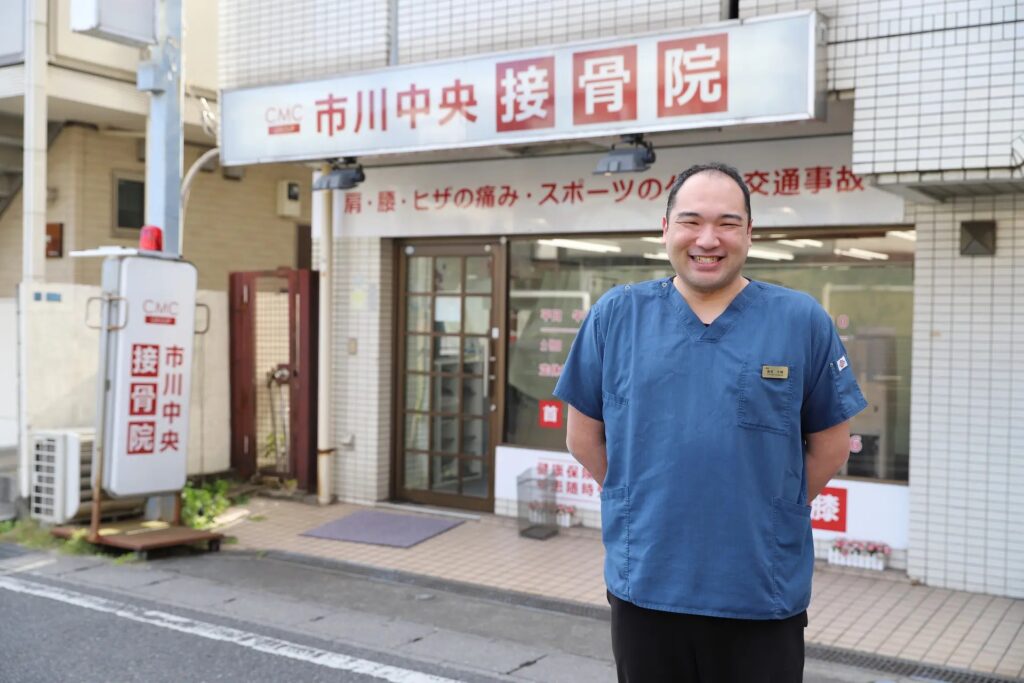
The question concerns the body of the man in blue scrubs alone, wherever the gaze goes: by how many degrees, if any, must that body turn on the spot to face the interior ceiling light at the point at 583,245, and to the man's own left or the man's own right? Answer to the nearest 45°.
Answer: approximately 180°

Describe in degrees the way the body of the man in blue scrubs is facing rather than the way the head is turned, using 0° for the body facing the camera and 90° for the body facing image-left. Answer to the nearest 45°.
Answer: approximately 0°

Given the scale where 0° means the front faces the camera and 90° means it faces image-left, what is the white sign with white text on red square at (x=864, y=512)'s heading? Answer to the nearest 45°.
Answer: approximately 0°

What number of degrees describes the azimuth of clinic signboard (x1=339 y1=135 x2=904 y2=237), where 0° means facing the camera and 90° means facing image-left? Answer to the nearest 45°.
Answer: approximately 45°

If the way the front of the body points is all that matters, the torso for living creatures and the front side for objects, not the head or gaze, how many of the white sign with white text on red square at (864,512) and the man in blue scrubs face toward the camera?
2

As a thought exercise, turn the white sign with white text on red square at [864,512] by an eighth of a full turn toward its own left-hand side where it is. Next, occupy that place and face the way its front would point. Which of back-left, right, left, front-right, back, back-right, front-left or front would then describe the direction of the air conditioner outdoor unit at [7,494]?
back-right

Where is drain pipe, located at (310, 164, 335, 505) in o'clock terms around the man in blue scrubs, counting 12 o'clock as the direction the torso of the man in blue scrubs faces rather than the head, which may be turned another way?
The drain pipe is roughly at 5 o'clock from the man in blue scrubs.

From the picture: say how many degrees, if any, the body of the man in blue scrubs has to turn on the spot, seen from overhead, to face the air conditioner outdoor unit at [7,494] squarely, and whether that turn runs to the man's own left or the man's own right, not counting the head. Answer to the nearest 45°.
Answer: approximately 135° to the man's own right
